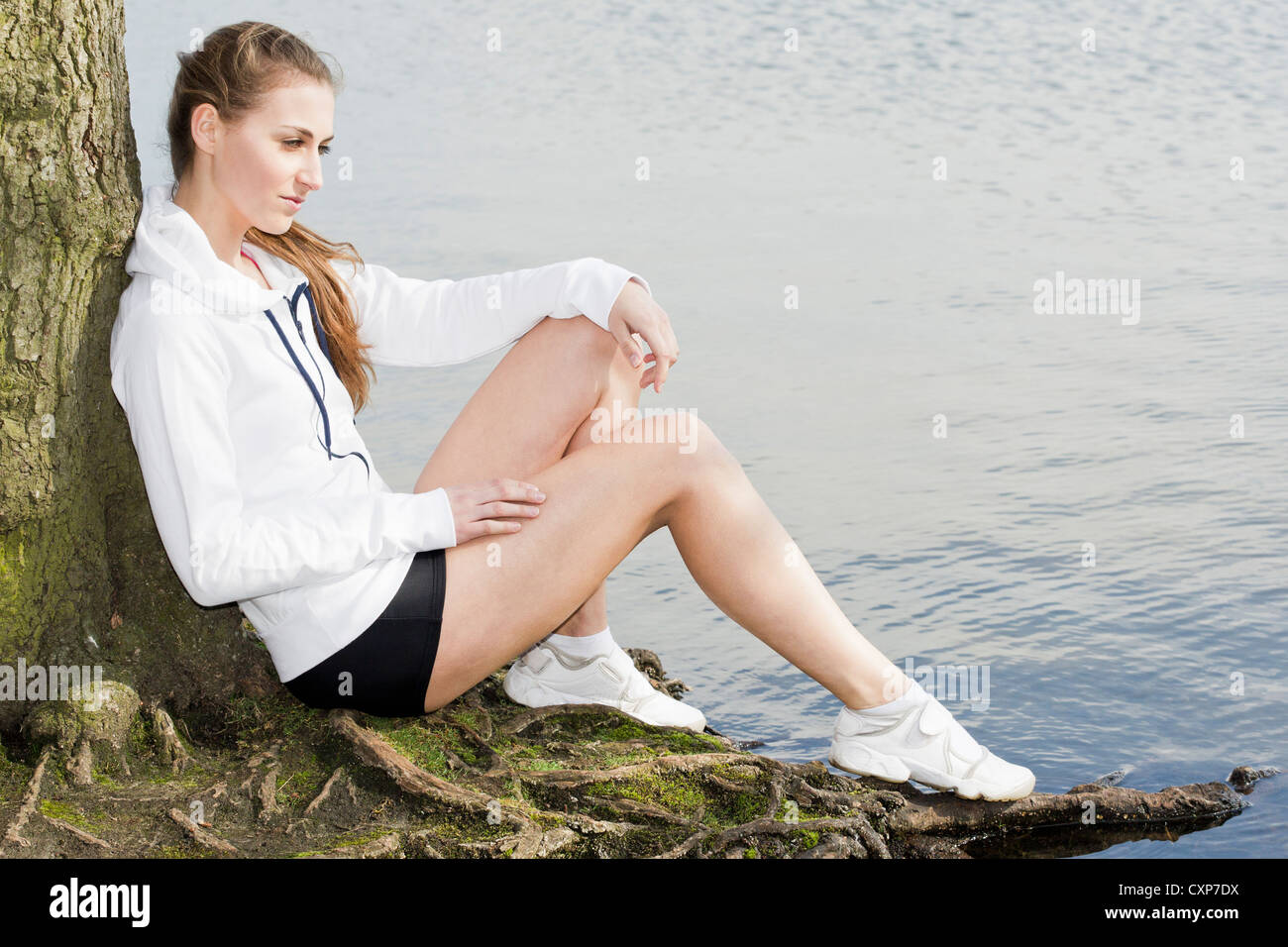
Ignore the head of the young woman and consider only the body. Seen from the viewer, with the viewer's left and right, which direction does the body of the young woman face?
facing to the right of the viewer
